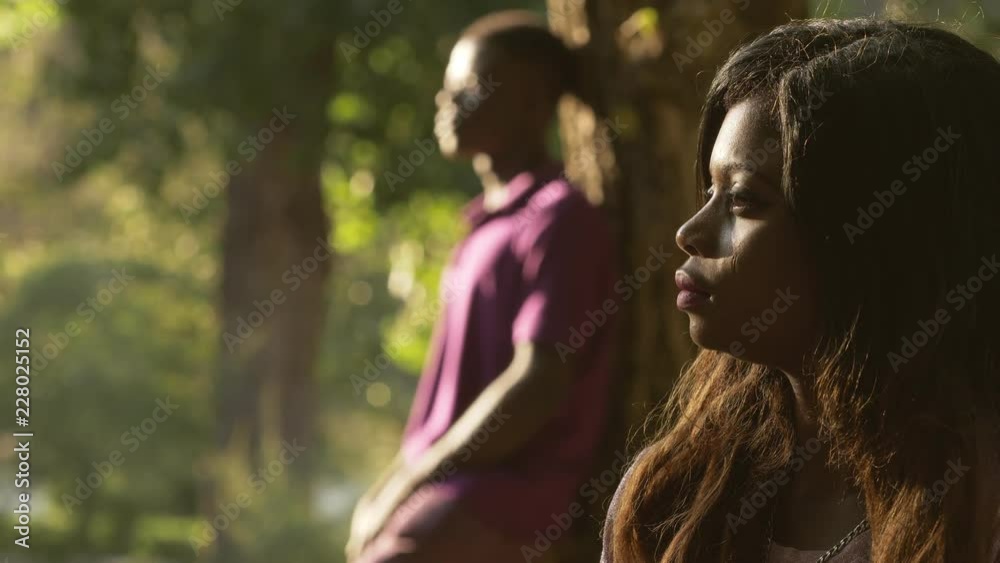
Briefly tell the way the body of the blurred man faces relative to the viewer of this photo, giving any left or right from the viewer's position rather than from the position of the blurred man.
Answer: facing to the left of the viewer

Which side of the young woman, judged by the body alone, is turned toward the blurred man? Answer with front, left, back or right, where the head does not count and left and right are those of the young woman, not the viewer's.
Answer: right

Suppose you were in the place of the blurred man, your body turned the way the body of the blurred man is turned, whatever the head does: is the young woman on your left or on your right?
on your left

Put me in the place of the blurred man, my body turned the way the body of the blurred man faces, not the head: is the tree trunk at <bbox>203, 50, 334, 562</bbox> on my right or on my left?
on my right

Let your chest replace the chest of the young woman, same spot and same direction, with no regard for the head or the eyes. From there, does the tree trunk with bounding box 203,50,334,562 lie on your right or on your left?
on your right

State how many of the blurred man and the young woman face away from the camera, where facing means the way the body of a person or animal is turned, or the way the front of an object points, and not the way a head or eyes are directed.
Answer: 0

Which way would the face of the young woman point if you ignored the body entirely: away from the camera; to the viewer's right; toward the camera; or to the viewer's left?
to the viewer's left

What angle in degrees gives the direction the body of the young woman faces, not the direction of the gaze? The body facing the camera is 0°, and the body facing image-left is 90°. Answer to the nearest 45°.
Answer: approximately 45°

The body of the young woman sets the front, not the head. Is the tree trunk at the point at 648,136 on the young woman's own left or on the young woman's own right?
on the young woman's own right

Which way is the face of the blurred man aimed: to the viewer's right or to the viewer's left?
to the viewer's left
